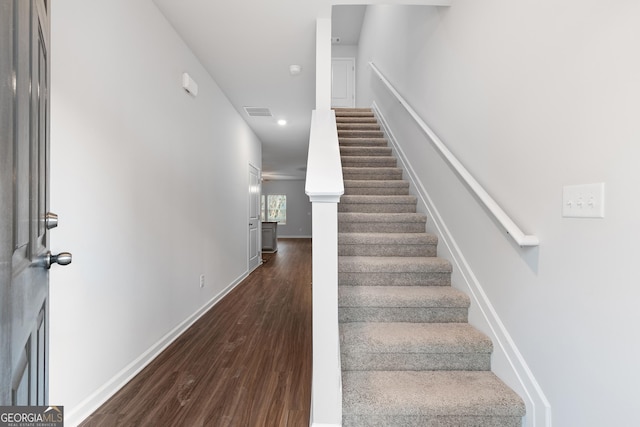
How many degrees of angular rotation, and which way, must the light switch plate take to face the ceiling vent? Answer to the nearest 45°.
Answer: approximately 45° to its right

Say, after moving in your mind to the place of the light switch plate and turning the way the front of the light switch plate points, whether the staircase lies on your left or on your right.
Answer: on your right

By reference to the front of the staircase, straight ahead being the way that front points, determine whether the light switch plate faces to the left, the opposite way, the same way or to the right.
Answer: to the right

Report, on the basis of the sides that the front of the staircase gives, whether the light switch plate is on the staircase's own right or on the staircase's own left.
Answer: on the staircase's own left

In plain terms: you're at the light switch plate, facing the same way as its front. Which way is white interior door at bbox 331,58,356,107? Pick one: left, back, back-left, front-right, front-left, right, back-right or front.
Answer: right

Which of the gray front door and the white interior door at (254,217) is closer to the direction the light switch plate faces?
the gray front door

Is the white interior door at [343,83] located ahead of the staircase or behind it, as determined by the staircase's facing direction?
behind

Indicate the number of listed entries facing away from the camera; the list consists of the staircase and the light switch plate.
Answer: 0

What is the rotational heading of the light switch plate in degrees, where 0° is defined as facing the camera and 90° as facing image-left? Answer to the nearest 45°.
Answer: approximately 45°

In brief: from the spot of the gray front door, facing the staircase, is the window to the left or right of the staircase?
left

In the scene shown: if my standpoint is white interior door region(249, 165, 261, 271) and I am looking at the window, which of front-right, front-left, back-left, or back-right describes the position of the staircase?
back-right

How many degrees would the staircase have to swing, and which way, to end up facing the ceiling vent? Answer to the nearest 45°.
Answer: approximately 135° to its right

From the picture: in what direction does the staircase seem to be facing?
toward the camera
